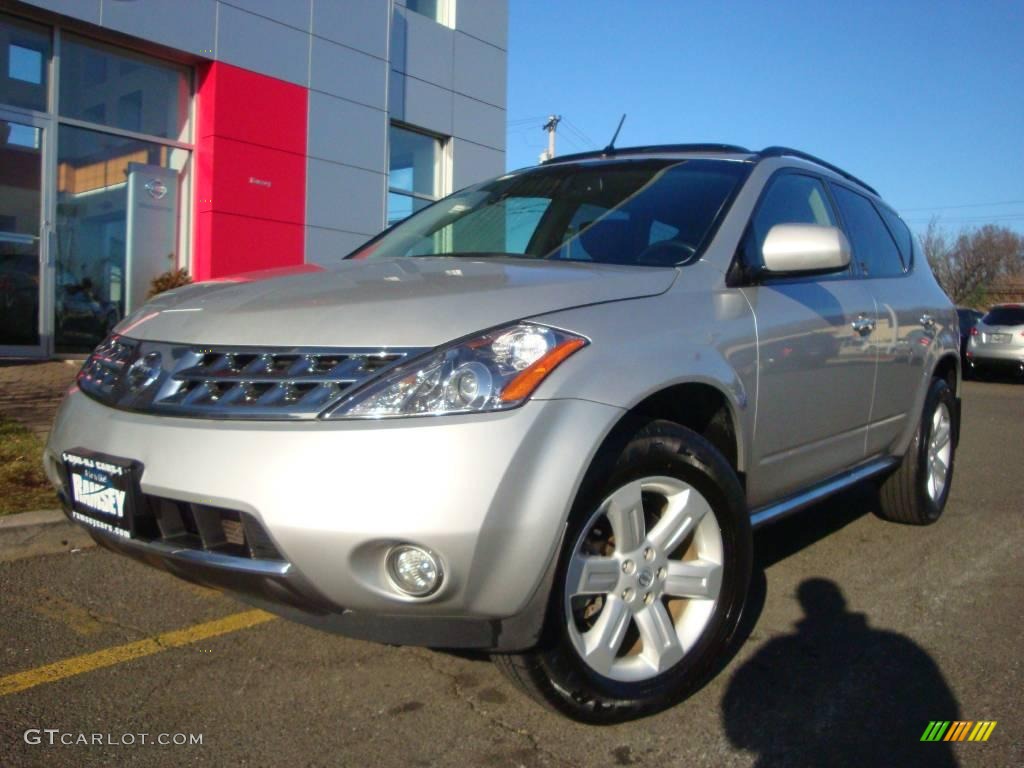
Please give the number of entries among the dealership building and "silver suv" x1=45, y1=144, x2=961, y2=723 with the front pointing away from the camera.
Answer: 0

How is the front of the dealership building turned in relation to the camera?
facing the viewer and to the right of the viewer

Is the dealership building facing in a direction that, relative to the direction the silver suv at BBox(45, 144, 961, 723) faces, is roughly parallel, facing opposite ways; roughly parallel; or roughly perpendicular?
roughly perpendicular

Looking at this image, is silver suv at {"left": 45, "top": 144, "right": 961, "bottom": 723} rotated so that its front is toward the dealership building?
no

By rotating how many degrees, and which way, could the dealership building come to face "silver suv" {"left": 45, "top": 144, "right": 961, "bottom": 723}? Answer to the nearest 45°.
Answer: approximately 45° to its right

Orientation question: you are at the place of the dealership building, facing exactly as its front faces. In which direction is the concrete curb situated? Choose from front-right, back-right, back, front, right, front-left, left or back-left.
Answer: front-right

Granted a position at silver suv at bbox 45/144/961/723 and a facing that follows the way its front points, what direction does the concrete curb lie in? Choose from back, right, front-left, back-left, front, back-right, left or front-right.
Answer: right
